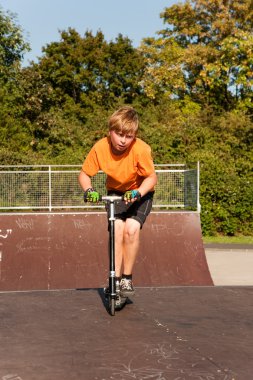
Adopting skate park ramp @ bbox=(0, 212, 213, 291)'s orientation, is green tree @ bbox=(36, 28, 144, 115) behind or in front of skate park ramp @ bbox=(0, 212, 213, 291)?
behind

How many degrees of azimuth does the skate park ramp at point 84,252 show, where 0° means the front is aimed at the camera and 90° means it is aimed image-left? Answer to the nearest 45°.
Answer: approximately 0°

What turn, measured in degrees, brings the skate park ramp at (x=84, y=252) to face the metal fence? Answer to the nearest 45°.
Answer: approximately 180°

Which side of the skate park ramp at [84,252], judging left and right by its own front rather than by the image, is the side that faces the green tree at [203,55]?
back

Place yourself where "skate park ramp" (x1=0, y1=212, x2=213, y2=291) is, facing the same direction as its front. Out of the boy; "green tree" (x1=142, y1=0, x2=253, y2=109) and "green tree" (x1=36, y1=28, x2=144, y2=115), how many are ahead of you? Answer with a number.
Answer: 1

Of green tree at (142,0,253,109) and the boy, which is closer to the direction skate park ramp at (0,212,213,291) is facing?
the boy

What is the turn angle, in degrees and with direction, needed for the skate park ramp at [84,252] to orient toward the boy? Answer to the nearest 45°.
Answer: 0° — it already faces them

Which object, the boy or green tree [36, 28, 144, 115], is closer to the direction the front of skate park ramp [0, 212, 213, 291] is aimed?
the boy

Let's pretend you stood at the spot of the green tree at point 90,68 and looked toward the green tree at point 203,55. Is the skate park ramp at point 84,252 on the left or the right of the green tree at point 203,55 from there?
right
